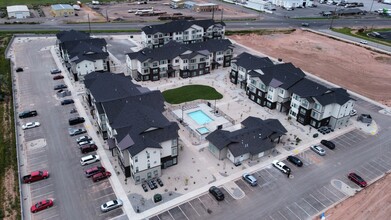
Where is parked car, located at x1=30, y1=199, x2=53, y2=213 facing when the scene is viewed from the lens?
facing the viewer and to the left of the viewer

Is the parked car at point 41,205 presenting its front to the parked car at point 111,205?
no

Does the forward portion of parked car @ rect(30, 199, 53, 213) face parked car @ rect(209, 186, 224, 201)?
no
